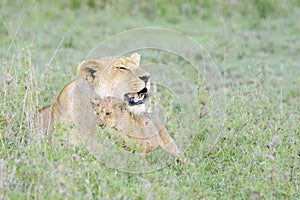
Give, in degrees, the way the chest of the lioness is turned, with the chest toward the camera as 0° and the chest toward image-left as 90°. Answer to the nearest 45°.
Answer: approximately 315°

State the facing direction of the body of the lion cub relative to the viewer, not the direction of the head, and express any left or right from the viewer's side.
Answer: facing to the left of the viewer
